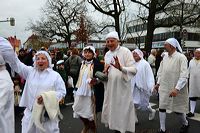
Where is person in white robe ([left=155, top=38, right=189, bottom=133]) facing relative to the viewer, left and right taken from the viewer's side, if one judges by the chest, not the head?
facing the viewer and to the left of the viewer

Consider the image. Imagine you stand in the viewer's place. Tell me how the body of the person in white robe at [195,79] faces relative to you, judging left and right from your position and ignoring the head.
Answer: facing the viewer

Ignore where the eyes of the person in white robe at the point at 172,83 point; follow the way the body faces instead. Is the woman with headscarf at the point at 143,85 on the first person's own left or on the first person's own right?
on the first person's own right

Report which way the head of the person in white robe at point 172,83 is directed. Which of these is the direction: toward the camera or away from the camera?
toward the camera

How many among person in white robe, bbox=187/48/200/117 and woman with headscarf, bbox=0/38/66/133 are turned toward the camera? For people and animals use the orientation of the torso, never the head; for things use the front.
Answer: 2

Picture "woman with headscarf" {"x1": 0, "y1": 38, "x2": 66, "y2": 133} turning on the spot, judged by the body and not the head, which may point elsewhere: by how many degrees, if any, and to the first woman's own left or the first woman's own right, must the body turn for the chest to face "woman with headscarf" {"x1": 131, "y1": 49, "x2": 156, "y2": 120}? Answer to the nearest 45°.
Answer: approximately 135° to the first woman's own left

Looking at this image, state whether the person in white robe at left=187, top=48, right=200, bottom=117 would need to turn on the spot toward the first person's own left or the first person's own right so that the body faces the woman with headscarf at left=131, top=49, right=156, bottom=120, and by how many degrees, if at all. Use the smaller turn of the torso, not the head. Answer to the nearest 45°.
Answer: approximately 45° to the first person's own right

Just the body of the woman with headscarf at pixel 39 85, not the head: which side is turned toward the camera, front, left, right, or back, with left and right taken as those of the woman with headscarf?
front

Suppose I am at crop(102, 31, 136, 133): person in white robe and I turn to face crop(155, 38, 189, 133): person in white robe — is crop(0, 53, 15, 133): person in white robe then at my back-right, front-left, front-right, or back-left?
back-right

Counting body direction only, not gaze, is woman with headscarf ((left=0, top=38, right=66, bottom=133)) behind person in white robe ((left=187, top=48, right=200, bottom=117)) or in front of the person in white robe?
in front
